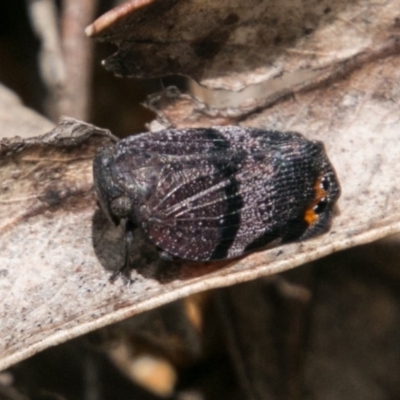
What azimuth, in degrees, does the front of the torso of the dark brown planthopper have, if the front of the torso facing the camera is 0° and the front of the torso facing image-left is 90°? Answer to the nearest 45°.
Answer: approximately 90°
